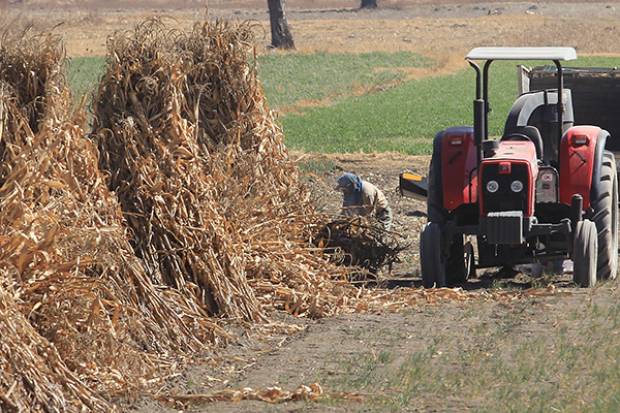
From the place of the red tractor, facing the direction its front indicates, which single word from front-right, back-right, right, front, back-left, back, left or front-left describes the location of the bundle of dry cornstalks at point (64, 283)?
front-right

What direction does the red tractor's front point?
toward the camera

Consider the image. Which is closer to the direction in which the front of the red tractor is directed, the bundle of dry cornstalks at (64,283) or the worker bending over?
the bundle of dry cornstalks

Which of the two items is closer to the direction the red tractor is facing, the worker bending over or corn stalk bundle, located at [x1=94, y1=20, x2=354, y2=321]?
the corn stalk bundle

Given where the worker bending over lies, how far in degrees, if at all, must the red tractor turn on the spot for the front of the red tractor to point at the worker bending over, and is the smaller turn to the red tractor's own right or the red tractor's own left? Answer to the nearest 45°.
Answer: approximately 135° to the red tractor's own right

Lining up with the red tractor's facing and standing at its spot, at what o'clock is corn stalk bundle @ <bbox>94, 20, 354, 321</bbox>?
The corn stalk bundle is roughly at 2 o'clock from the red tractor.

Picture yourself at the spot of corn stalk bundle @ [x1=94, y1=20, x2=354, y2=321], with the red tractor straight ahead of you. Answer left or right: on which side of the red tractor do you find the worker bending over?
left
